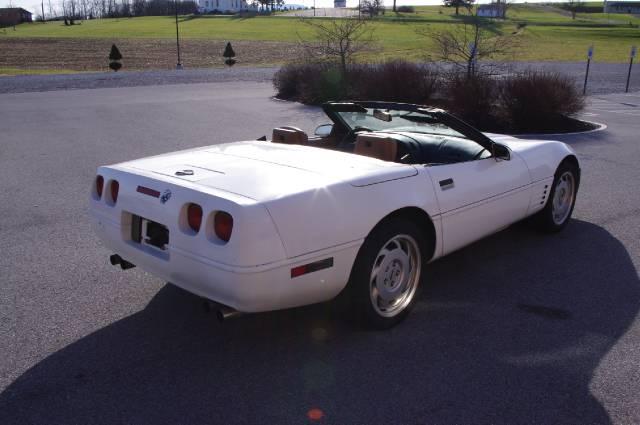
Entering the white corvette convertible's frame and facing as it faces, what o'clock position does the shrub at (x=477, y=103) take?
The shrub is roughly at 11 o'clock from the white corvette convertible.

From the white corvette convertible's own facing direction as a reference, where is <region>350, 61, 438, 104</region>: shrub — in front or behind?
in front

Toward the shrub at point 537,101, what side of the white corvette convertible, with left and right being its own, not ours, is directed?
front

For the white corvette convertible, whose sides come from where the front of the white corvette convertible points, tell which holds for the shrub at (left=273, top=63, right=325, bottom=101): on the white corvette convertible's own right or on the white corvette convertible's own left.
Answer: on the white corvette convertible's own left

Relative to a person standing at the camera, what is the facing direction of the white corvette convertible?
facing away from the viewer and to the right of the viewer

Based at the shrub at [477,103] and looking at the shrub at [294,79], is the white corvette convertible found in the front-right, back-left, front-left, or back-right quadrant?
back-left
